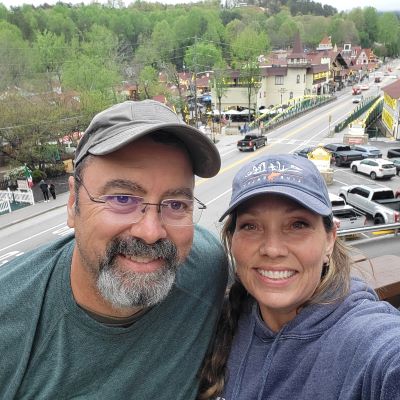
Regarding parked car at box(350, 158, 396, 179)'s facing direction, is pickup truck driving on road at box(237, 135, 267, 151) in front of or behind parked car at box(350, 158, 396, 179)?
in front

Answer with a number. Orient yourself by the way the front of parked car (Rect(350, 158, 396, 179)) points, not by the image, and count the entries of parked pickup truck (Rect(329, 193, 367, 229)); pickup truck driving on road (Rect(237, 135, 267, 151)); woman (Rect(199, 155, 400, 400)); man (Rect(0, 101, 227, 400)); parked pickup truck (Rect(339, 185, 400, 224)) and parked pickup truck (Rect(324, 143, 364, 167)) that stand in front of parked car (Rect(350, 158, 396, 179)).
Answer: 2

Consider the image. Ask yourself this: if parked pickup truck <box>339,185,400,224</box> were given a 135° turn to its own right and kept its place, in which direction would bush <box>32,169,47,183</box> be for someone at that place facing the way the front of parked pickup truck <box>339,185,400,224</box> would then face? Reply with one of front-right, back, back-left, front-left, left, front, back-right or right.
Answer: back

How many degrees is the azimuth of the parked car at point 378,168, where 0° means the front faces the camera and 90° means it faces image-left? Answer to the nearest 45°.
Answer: approximately 135°

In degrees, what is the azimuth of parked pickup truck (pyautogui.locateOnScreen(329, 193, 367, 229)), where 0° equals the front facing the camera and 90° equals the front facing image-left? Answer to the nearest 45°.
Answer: approximately 135°

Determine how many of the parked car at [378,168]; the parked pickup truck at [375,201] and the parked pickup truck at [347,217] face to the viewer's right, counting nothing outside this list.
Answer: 0

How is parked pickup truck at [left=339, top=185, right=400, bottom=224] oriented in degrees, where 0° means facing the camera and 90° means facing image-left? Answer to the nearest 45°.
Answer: approximately 135°

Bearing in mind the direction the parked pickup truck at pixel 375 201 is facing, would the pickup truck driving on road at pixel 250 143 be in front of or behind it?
in front

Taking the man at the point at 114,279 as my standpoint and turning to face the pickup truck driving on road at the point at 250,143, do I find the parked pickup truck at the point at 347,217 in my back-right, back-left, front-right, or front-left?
front-right

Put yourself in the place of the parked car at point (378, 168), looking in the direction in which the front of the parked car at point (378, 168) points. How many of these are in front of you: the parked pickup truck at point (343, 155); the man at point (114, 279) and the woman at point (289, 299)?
1

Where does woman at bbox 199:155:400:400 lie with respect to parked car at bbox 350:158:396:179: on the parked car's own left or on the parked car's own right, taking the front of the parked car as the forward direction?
on the parked car's own left
